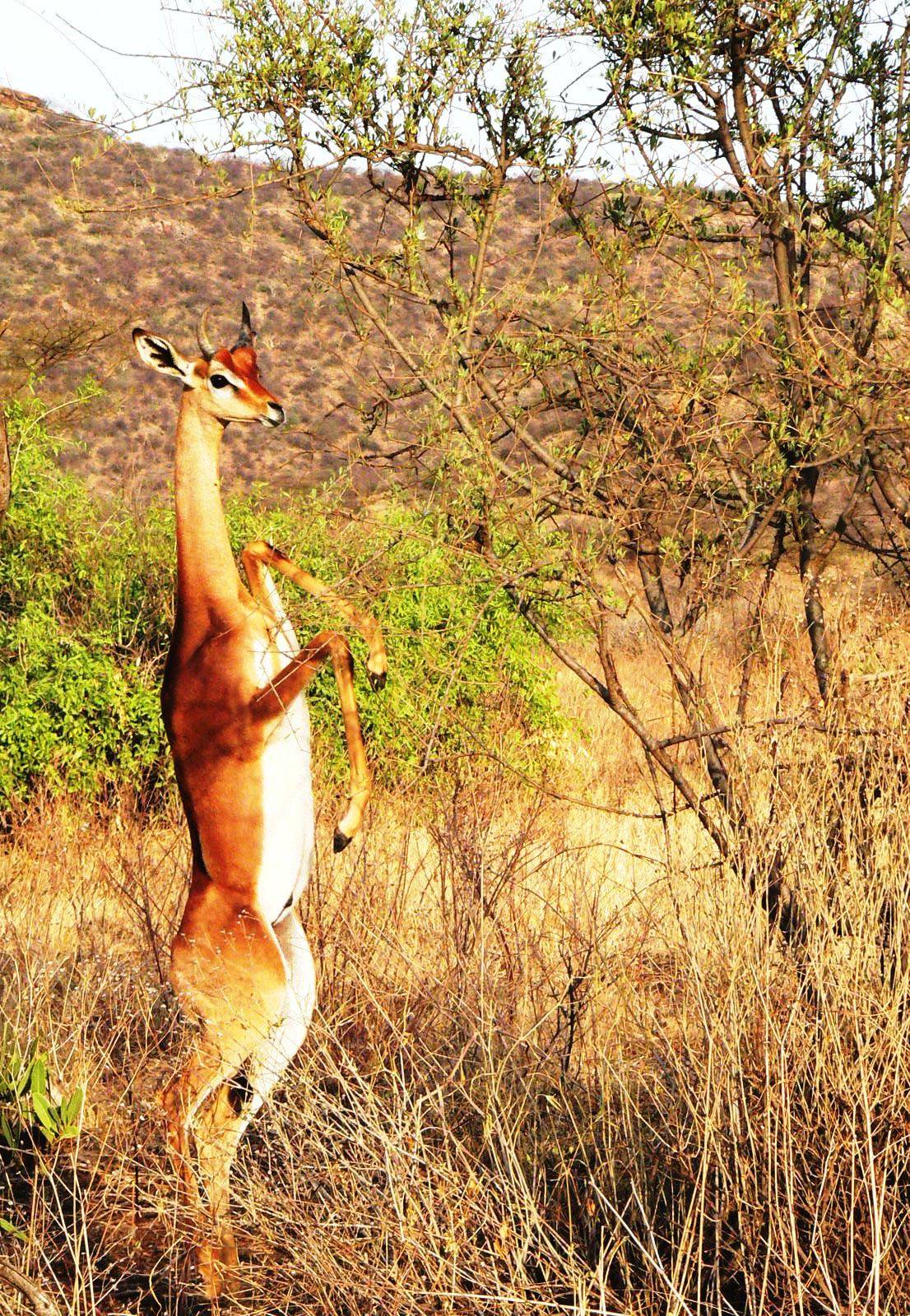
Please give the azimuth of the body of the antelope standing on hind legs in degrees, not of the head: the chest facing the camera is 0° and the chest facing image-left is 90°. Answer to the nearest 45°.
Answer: approximately 270°

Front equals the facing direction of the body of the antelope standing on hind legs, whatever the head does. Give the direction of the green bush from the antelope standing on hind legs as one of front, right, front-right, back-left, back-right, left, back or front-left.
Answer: left

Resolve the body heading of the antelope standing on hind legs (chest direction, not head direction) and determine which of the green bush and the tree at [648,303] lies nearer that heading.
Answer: the tree

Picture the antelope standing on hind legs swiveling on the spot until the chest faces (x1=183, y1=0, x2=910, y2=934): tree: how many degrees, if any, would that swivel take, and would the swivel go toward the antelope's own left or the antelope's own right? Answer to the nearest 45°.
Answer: approximately 45° to the antelope's own left
